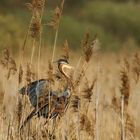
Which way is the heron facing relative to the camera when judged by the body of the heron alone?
to the viewer's right
